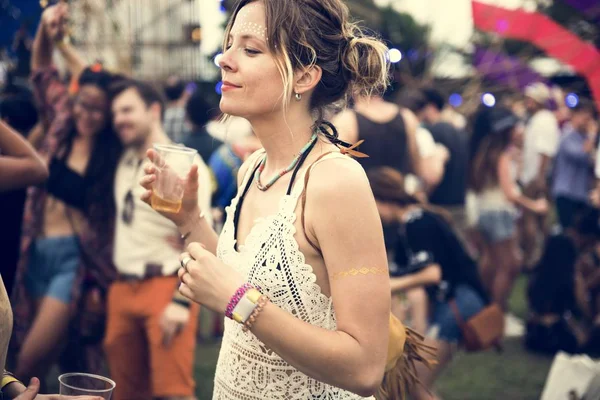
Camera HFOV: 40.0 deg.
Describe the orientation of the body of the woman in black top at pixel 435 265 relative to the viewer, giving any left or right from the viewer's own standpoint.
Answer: facing to the left of the viewer

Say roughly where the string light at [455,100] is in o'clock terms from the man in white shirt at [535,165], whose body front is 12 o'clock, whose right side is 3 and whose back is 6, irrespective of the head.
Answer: The string light is roughly at 2 o'clock from the man in white shirt.

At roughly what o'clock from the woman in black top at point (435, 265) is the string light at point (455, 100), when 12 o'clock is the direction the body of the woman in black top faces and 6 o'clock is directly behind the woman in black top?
The string light is roughly at 3 o'clock from the woman in black top.

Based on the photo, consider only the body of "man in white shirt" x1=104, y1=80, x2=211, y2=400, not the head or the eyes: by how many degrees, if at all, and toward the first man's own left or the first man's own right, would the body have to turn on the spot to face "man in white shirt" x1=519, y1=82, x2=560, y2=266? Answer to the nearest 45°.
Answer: approximately 180°

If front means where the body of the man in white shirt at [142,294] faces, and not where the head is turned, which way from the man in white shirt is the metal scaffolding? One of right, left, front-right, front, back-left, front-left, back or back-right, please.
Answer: back-right

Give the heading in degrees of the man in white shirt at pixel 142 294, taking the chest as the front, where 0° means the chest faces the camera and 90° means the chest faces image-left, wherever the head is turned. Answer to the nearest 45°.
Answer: approximately 45°

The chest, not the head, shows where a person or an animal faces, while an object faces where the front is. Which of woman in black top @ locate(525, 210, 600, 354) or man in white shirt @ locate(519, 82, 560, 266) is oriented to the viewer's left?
the man in white shirt

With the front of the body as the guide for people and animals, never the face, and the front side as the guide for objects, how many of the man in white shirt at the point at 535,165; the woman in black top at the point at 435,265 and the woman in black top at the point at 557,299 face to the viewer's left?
2

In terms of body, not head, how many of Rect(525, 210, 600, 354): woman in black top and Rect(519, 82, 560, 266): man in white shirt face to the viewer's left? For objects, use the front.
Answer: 1

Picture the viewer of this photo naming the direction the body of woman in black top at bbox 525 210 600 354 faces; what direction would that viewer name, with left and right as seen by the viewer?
facing away from the viewer and to the right of the viewer

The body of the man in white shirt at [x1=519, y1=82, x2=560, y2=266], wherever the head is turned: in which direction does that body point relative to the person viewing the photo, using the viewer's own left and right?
facing to the left of the viewer
